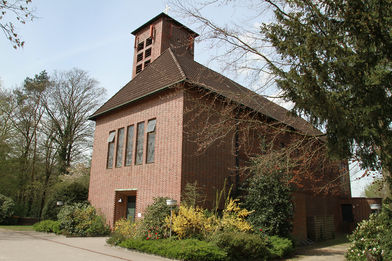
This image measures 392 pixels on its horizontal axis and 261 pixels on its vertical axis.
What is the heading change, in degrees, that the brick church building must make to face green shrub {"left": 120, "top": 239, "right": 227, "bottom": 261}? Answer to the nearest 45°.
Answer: approximately 45° to its left

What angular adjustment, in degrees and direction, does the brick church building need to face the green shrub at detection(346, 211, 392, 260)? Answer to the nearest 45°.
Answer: approximately 90° to its left

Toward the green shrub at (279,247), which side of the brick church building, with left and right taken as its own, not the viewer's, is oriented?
left

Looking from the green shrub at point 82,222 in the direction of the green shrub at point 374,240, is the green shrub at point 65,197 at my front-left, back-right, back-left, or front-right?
back-left

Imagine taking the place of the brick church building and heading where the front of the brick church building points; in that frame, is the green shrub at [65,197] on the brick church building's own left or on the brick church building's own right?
on the brick church building's own right

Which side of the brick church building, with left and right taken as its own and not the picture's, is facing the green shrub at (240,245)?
left

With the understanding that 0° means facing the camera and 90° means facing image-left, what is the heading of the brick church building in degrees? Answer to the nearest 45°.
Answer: approximately 45°
